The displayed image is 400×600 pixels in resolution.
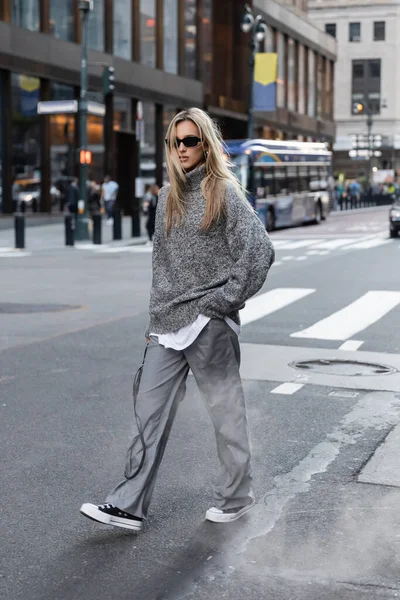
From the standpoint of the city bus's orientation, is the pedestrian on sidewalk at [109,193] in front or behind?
in front

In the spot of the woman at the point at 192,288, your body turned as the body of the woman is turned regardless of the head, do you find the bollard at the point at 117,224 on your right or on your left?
on your right

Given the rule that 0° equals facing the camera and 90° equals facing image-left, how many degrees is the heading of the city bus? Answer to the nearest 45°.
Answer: approximately 45°

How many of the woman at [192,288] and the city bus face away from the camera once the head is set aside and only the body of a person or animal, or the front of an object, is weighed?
0

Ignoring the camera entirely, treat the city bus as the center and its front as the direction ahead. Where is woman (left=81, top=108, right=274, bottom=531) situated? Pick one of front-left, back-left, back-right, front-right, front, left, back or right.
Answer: front-left

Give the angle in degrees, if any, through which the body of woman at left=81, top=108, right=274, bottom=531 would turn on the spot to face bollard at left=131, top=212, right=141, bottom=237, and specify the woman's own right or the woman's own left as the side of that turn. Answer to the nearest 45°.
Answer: approximately 135° to the woman's own right

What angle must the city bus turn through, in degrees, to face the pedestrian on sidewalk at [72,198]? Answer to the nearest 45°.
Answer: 0° — it already faces them

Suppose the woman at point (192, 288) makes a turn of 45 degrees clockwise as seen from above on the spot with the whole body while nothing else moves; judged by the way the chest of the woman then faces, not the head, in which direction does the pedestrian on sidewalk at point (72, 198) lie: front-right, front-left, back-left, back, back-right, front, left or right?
right

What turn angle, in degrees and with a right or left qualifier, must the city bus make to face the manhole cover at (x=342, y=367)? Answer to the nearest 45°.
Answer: approximately 45° to its left
